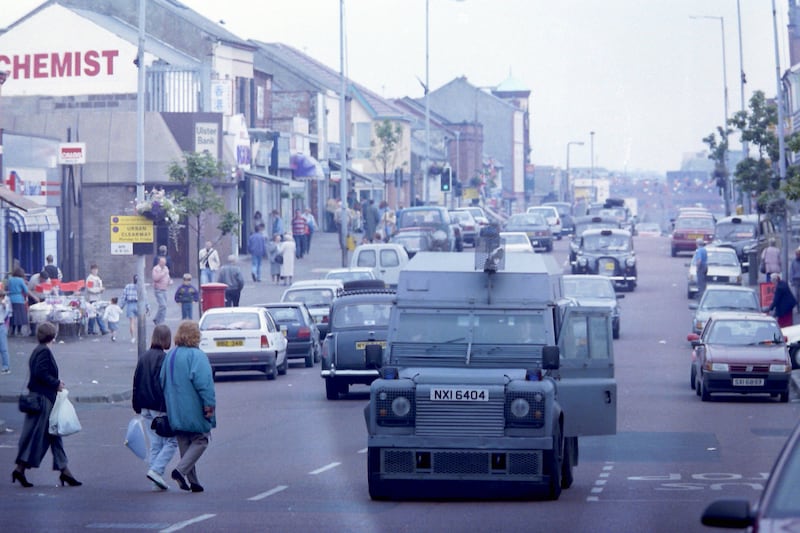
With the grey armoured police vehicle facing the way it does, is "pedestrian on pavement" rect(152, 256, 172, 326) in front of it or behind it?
behind

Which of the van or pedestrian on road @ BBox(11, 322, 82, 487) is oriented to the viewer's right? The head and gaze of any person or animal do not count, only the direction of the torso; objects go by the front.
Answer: the pedestrian on road

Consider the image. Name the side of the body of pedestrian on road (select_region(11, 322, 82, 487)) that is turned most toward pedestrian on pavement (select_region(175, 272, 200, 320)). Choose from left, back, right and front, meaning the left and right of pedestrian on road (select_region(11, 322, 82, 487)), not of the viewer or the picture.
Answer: left

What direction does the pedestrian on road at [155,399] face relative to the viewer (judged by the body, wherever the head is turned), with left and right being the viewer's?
facing away from the viewer and to the right of the viewer

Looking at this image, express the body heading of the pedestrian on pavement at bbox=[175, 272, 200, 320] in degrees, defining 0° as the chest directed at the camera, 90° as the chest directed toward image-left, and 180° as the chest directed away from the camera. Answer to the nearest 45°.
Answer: approximately 0°

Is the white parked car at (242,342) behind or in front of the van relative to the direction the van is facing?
behind

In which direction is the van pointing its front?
away from the camera

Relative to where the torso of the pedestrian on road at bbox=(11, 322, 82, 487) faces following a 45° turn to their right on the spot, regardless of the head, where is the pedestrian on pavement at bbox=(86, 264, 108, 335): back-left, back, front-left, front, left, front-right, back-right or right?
back-left

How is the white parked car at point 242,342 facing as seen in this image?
away from the camera

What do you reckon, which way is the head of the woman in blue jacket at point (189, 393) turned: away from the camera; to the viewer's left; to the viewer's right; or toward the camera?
away from the camera

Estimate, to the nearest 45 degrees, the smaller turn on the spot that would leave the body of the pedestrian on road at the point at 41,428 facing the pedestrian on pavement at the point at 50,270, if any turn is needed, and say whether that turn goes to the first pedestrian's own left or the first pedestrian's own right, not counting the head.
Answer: approximately 90° to the first pedestrian's own left

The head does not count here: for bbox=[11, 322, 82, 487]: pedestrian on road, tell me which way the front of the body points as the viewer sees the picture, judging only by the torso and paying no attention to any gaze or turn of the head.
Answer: to the viewer's right

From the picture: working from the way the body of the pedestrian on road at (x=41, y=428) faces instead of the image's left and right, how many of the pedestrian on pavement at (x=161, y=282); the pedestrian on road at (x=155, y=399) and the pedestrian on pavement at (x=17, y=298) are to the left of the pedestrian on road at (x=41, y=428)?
2

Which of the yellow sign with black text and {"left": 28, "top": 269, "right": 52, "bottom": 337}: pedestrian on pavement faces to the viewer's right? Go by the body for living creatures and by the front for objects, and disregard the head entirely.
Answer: the pedestrian on pavement
